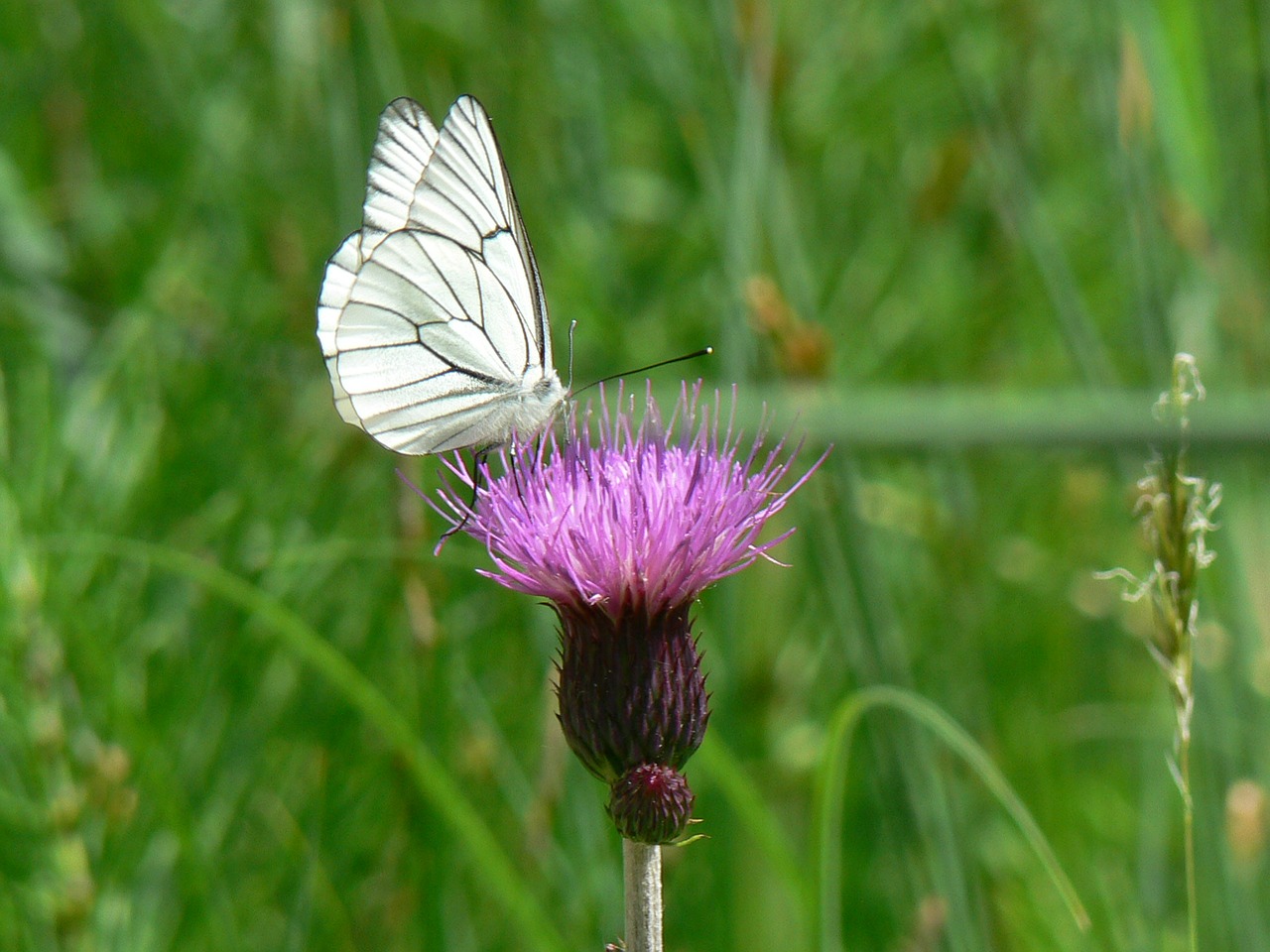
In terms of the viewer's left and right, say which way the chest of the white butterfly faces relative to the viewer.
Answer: facing to the right of the viewer
